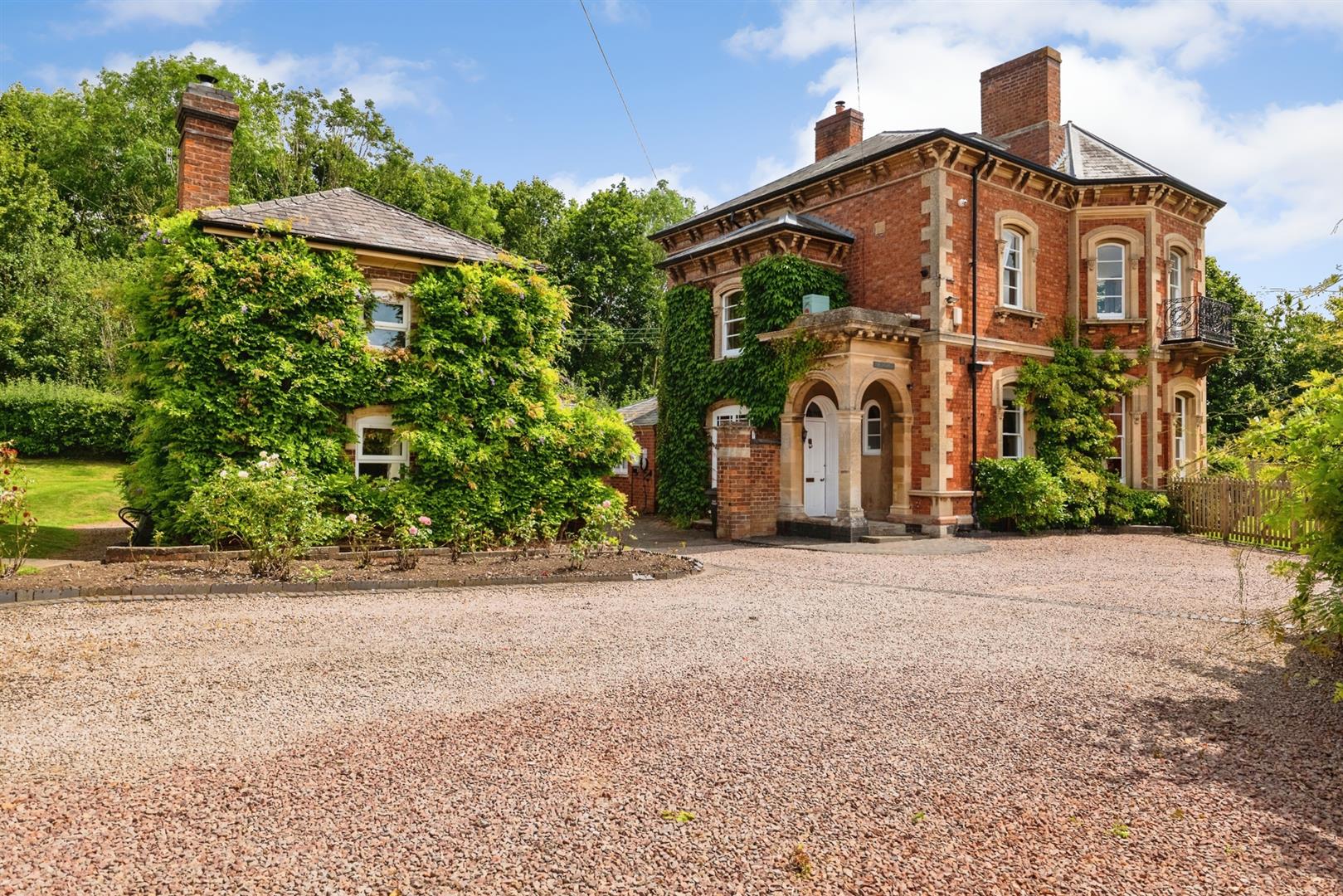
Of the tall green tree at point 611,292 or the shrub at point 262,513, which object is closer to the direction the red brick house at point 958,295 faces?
the shrub

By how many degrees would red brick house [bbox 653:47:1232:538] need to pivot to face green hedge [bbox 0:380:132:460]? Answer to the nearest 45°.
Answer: approximately 45° to its right

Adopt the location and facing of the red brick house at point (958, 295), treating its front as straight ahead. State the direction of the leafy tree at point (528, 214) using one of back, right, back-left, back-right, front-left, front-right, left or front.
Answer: right

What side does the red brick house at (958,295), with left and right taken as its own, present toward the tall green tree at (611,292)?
right

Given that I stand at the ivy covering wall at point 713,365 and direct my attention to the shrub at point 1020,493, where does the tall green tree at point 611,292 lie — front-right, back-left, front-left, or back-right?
back-left

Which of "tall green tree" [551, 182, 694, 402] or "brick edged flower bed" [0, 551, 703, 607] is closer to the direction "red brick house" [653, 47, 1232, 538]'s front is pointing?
the brick edged flower bed

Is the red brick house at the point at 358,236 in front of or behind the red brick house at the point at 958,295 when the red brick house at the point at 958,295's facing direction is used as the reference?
in front

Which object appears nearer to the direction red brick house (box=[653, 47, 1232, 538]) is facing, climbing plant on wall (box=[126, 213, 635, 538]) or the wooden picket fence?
the climbing plant on wall

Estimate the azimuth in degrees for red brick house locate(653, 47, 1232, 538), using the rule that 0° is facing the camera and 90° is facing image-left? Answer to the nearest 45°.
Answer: approximately 45°

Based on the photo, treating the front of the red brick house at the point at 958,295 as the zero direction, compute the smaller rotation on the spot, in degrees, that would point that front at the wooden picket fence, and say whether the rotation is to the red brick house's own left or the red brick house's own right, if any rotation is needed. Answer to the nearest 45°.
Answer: approximately 135° to the red brick house's own left

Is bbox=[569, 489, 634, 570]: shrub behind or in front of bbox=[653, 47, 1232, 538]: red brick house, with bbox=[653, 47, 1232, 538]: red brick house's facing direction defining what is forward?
in front
